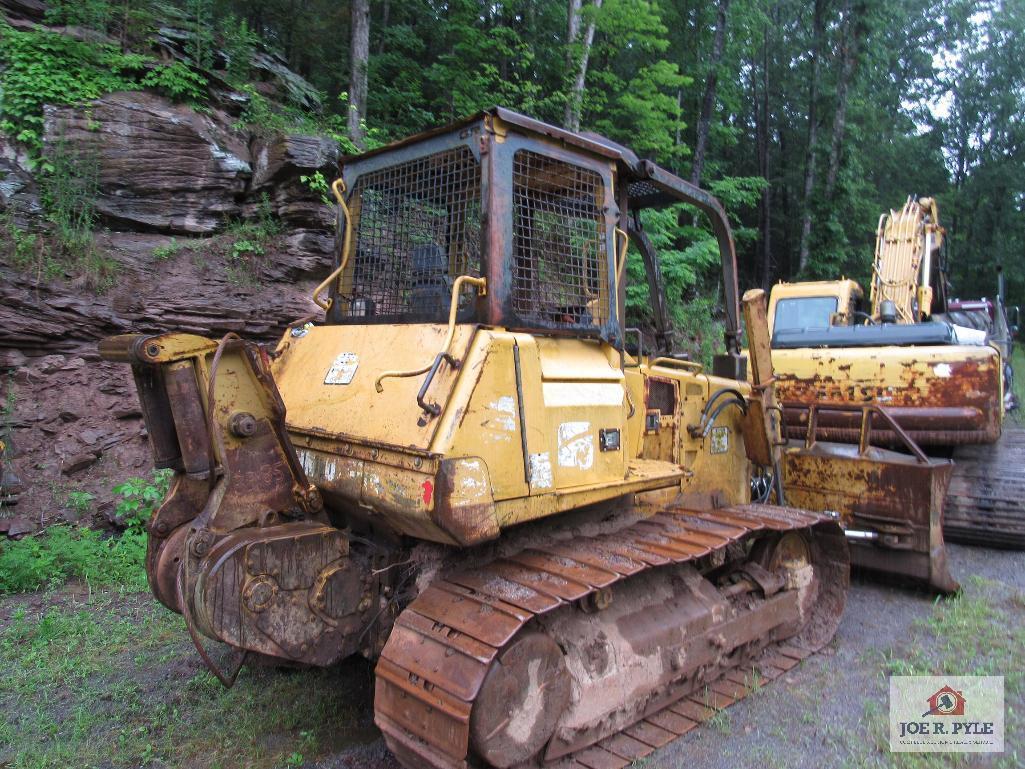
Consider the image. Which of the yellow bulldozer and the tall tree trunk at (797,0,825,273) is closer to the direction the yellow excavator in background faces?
the tall tree trunk

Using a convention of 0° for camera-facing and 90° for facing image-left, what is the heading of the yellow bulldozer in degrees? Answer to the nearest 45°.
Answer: approximately 225°

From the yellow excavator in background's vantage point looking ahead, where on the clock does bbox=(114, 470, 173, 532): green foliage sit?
The green foliage is roughly at 8 o'clock from the yellow excavator in background.

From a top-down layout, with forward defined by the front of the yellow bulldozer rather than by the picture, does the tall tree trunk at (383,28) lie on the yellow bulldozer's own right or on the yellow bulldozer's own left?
on the yellow bulldozer's own left

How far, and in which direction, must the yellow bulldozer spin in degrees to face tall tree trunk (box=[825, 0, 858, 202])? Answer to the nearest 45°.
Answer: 0° — it already faces it

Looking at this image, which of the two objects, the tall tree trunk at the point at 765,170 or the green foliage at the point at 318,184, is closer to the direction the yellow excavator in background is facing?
the tall tree trunk

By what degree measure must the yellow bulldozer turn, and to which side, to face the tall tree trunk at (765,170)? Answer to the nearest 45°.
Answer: approximately 45° to its left

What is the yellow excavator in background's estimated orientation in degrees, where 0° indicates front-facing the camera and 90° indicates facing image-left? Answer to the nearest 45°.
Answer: approximately 180°

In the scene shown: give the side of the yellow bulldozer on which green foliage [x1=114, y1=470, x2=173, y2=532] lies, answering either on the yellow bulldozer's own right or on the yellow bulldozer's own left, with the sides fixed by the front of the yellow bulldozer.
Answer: on the yellow bulldozer's own left

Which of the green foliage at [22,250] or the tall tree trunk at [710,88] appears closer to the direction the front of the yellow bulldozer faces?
the tall tree trunk

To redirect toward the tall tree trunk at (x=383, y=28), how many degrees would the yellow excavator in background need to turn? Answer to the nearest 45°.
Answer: approximately 45° to its left

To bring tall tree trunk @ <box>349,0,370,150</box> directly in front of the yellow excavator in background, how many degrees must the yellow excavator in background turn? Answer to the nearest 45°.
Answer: approximately 90° to its left

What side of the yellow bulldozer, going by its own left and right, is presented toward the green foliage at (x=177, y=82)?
left

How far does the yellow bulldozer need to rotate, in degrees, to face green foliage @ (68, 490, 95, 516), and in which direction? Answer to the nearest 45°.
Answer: approximately 90° to its left
